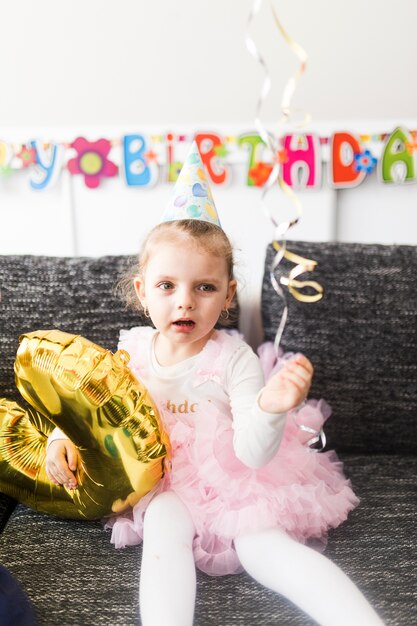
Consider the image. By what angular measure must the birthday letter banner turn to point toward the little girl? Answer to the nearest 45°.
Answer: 0° — it already faces them

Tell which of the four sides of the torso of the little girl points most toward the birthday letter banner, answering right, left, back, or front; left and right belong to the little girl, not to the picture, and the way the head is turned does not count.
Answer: back

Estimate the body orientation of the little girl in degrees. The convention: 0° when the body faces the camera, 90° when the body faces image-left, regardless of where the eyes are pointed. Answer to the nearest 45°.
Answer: approximately 0°
